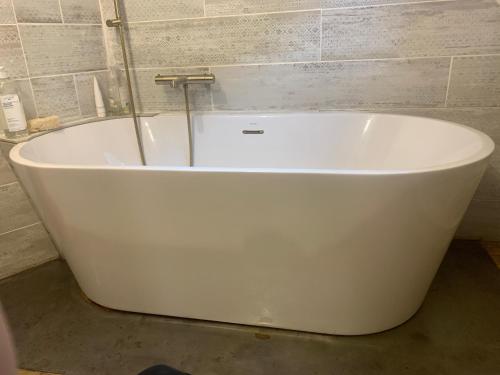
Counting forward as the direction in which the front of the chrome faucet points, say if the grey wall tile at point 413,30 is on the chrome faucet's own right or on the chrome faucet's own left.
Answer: on the chrome faucet's own left

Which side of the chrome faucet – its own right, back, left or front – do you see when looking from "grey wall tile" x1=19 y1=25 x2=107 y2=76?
right

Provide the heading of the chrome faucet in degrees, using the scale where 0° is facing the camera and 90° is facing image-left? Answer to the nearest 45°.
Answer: approximately 0°

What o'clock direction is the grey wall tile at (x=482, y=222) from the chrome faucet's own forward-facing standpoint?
The grey wall tile is roughly at 10 o'clock from the chrome faucet.

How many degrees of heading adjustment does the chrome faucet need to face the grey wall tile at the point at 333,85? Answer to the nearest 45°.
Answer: approximately 90° to its left

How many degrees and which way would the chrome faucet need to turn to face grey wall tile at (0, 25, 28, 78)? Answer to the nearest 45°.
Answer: approximately 90° to its right
